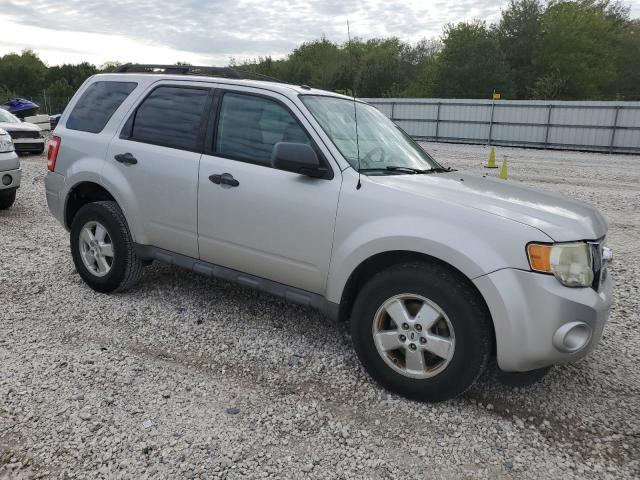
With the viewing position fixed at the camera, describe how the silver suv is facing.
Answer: facing the viewer and to the right of the viewer

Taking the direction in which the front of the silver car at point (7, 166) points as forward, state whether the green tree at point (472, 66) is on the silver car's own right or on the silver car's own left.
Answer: on the silver car's own left

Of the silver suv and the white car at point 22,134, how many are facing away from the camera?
0

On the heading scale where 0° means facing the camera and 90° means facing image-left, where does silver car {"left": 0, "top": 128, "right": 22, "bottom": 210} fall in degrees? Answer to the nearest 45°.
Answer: approximately 315°

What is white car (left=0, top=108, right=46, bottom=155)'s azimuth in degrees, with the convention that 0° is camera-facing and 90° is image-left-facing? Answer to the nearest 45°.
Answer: approximately 315°

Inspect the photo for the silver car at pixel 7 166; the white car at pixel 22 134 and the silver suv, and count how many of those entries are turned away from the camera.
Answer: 0

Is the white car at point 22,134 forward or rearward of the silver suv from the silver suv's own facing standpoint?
rearward

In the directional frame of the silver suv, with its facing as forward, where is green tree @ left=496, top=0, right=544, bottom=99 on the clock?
The green tree is roughly at 8 o'clock from the silver suv.

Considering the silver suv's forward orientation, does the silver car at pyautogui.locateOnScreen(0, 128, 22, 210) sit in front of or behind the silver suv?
behind

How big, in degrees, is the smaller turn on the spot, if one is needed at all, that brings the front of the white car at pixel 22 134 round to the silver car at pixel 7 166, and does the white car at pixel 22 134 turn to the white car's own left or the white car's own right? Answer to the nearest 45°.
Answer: approximately 45° to the white car's own right

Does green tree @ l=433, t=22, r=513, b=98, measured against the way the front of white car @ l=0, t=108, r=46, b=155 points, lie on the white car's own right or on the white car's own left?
on the white car's own left

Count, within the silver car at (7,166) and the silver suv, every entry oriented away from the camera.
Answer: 0
